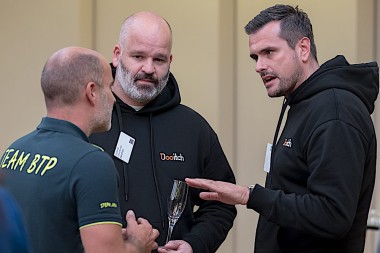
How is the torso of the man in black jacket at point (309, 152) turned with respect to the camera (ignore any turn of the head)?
to the viewer's left

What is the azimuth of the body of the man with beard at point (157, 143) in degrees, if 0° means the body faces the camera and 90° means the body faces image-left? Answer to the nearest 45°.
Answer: approximately 45°

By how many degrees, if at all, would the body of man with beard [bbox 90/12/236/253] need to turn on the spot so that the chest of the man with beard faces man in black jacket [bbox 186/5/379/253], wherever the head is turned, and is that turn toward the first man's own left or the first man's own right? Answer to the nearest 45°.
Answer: approximately 90° to the first man's own left
